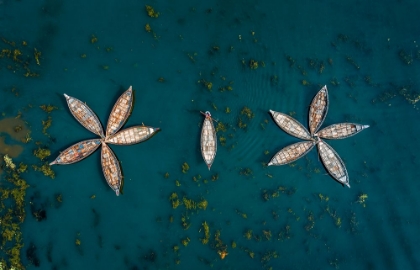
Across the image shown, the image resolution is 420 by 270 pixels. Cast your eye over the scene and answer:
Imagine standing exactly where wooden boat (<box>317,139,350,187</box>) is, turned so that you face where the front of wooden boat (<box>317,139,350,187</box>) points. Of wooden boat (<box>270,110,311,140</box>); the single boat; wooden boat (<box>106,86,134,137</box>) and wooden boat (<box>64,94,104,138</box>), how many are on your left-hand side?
0

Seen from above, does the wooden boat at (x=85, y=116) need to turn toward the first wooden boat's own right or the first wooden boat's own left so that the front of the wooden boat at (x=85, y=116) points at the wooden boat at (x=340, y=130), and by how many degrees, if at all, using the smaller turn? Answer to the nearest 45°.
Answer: approximately 135° to the first wooden boat's own right

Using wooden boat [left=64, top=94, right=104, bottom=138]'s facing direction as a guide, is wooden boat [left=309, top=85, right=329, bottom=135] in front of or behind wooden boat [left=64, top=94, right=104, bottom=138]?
behind

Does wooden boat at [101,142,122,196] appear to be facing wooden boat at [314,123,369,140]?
no
